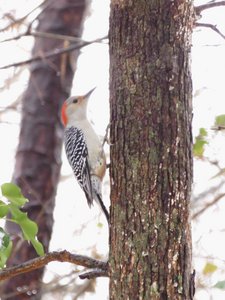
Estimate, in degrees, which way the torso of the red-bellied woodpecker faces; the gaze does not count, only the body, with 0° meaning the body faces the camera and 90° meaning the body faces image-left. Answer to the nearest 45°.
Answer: approximately 270°
